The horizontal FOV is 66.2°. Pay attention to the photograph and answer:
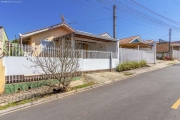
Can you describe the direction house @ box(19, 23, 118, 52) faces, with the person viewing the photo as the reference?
facing the viewer and to the right of the viewer

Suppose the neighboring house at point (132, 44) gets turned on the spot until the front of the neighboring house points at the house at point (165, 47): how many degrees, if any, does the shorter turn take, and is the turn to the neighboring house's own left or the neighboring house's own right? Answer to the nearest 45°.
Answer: approximately 90° to the neighboring house's own left

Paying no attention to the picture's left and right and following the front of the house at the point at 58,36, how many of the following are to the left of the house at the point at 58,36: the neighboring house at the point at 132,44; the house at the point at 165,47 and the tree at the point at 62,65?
2

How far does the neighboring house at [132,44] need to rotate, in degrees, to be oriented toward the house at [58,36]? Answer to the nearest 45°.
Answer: approximately 90° to its right

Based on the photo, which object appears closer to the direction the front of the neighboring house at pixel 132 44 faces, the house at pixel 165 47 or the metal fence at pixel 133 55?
the metal fence

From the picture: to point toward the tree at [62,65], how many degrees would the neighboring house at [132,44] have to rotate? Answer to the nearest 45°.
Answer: approximately 45° to its right

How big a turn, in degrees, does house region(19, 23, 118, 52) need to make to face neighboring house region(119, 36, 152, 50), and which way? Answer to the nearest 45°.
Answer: approximately 90° to its left

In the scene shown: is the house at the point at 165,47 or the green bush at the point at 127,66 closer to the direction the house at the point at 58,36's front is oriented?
the green bush

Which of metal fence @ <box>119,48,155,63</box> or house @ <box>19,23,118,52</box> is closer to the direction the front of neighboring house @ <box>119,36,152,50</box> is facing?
the metal fence

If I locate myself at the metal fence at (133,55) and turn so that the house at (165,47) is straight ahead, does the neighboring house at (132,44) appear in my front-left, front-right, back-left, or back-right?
front-left

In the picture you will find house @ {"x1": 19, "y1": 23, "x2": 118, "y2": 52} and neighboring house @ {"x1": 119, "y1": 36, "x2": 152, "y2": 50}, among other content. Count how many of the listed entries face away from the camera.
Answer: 0

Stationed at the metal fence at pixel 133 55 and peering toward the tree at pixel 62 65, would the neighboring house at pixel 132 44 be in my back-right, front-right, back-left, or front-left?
back-right

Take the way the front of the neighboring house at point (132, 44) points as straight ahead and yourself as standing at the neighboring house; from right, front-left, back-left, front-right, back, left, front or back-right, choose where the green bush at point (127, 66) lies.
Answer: front-right

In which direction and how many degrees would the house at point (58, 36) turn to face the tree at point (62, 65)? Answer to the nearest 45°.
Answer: approximately 45° to its right

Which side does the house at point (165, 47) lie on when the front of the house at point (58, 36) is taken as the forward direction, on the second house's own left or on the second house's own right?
on the second house's own left

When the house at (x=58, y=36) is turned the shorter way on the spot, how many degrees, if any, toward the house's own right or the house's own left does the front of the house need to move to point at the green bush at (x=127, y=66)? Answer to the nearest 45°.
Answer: approximately 45° to the house's own left
